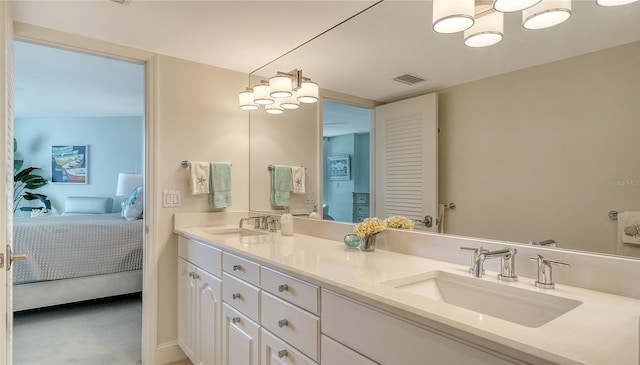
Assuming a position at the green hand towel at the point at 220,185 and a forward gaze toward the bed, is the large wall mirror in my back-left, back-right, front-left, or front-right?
back-left

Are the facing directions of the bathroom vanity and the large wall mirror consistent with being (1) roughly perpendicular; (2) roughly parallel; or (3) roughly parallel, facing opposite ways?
roughly parallel

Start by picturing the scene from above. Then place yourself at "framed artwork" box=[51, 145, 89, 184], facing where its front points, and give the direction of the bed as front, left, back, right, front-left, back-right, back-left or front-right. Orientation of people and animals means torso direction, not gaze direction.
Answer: front

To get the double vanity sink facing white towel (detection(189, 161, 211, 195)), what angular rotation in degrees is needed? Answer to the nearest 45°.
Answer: approximately 90° to its right

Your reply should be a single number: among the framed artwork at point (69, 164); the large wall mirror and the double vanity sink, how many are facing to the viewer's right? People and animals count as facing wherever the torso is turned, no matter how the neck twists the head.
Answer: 0

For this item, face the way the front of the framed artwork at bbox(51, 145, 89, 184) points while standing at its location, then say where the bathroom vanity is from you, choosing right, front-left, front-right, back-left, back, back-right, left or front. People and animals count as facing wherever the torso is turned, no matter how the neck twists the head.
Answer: front

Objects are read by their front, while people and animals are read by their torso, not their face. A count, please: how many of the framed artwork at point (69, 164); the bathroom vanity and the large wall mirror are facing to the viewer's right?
0

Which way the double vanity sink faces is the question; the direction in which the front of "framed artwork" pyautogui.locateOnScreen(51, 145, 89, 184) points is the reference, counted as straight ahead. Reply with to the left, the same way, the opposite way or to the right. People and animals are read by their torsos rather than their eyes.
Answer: to the right

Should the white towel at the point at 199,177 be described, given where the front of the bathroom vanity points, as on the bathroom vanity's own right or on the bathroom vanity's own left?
on the bathroom vanity's own right

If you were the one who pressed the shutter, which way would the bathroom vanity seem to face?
facing the viewer and to the left of the viewer

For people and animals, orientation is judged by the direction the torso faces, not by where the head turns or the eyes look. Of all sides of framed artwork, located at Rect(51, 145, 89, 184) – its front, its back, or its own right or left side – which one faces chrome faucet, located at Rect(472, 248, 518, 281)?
front

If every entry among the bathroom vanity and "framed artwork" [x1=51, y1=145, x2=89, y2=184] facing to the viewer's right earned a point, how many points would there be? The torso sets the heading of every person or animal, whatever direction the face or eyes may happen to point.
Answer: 0

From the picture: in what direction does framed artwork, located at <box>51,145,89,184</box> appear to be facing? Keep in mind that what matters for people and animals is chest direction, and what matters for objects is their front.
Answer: toward the camera

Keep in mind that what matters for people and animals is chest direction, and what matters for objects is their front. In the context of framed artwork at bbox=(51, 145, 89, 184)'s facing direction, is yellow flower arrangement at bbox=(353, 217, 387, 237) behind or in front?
in front
